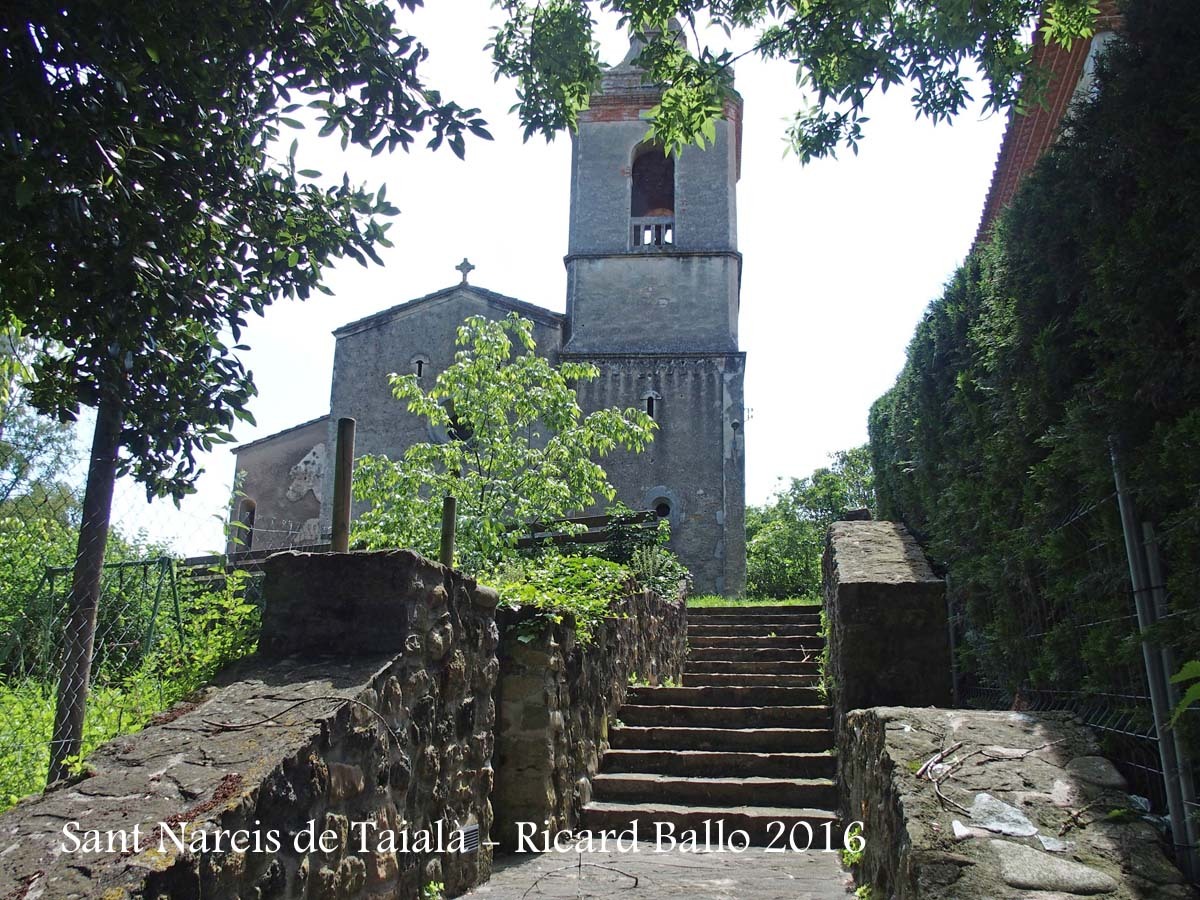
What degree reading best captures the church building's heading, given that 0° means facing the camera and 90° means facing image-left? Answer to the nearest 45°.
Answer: approximately 0°

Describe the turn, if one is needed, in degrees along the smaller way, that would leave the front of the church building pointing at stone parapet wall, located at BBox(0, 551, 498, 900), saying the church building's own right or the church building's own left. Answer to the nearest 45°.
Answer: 0° — it already faces it

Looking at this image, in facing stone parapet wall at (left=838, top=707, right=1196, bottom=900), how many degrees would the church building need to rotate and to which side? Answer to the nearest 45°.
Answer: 0° — it already faces it

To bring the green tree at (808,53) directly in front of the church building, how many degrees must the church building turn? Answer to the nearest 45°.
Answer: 0° — it already faces it

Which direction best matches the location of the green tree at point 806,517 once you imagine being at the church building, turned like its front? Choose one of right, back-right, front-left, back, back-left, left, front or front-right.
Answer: back-left

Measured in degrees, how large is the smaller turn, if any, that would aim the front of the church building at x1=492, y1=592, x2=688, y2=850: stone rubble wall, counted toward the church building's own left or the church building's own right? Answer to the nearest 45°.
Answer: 0° — it already faces it

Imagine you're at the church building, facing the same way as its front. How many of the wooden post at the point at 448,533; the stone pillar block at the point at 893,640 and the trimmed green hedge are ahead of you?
3

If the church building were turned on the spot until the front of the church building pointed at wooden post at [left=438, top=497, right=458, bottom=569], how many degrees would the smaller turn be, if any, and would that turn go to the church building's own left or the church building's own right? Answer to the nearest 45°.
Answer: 0° — it already faces it

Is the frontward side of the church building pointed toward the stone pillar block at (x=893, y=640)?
yes
